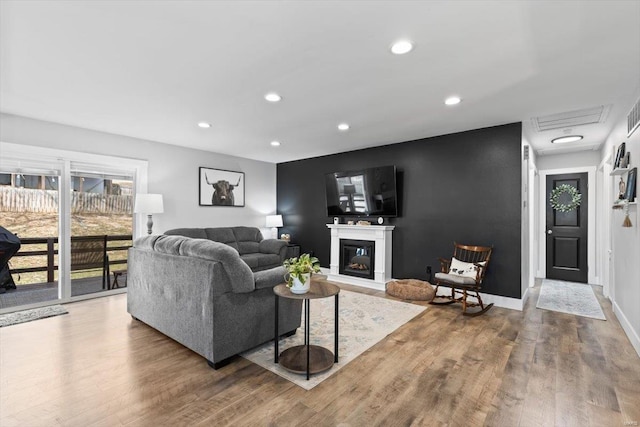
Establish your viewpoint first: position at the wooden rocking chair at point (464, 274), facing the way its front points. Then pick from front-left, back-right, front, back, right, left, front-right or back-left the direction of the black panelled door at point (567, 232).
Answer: back

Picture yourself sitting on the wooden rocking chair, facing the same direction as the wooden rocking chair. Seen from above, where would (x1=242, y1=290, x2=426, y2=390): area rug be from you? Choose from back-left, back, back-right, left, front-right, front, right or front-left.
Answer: front

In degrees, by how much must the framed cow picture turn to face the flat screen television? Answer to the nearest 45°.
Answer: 0° — it already faces it

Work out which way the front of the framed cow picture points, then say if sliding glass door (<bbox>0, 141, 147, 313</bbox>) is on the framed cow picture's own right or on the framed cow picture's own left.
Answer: on the framed cow picture's own right

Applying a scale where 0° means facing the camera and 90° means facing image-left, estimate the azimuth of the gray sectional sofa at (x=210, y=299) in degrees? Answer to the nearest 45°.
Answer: approximately 225°

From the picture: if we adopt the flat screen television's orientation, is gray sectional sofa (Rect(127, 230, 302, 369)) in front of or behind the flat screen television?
in front

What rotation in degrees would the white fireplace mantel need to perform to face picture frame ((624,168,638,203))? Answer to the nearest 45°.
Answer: approximately 90° to its left

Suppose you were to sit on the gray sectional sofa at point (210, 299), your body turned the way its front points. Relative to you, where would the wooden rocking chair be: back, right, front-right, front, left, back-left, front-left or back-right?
front-right

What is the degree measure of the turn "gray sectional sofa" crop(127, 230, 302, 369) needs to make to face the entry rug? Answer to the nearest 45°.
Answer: approximately 45° to its right

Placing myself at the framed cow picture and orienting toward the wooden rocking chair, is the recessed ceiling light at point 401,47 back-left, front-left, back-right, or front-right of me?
front-right

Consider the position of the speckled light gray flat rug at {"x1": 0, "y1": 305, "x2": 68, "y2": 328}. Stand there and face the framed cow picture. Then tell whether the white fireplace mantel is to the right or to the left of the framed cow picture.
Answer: right

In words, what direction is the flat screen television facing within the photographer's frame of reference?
facing the viewer and to the left of the viewer

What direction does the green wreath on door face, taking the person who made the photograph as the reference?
facing the viewer

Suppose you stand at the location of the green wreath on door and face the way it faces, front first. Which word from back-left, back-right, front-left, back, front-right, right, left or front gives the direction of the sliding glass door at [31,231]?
front-right

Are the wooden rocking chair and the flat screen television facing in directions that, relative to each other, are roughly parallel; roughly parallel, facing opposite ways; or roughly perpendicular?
roughly parallel

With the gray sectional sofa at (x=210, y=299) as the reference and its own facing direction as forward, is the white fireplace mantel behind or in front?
in front

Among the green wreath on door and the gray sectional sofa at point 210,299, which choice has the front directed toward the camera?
the green wreath on door

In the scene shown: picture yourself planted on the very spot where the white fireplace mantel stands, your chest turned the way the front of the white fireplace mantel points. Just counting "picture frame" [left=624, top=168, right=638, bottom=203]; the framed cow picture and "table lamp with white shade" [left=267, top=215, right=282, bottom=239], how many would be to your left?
1

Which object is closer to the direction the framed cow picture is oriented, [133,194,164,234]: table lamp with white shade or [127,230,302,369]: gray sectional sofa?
the gray sectional sofa

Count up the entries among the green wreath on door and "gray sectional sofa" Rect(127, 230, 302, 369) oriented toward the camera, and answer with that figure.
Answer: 1

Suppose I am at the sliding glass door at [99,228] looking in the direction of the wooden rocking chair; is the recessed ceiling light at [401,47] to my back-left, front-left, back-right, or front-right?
front-right
